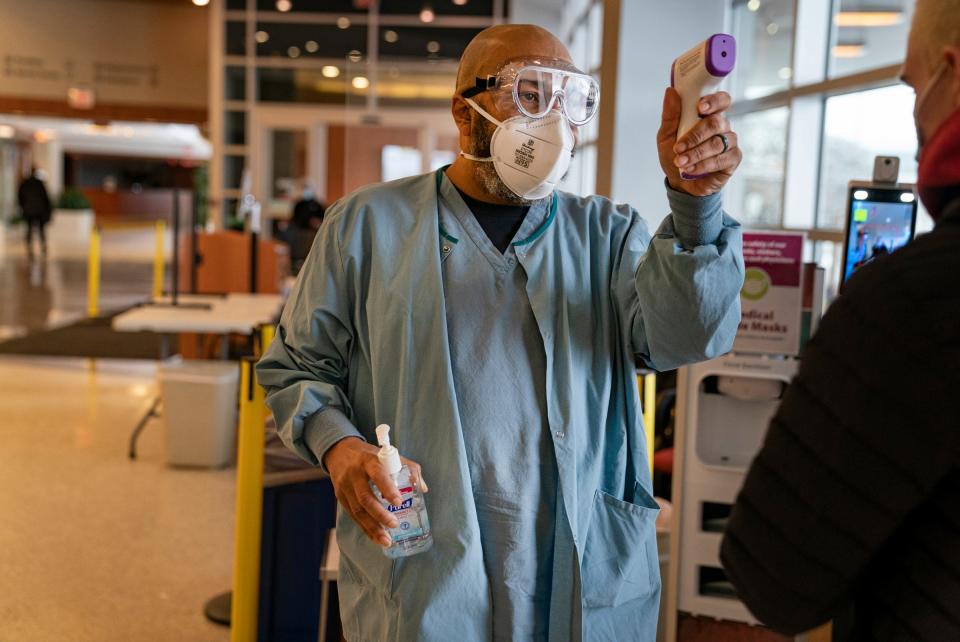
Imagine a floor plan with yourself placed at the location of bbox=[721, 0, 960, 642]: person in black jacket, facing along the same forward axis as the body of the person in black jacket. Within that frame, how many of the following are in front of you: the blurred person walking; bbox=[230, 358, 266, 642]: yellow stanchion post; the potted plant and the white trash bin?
4

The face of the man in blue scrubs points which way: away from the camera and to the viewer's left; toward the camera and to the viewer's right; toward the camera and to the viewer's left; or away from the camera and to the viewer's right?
toward the camera and to the viewer's right

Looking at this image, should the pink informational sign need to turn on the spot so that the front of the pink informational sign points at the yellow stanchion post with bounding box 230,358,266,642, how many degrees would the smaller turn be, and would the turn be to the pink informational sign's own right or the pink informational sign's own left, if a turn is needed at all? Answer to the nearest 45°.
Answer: approximately 90° to the pink informational sign's own right

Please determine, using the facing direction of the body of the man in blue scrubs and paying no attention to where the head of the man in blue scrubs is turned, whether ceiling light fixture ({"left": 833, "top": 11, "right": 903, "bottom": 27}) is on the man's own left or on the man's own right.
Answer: on the man's own left

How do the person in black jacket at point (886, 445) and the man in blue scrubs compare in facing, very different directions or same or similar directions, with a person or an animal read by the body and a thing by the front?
very different directions

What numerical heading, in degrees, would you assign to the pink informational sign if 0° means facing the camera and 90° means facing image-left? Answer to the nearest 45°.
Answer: approximately 0°

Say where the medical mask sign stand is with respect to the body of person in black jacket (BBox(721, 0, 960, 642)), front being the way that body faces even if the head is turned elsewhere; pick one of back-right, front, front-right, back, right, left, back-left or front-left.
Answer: front-right

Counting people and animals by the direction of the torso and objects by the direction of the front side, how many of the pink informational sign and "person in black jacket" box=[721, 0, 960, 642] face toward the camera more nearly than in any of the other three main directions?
1

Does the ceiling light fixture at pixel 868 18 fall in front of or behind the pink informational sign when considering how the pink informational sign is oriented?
behind

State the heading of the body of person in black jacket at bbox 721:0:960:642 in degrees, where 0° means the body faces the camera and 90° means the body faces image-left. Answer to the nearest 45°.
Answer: approximately 135°
